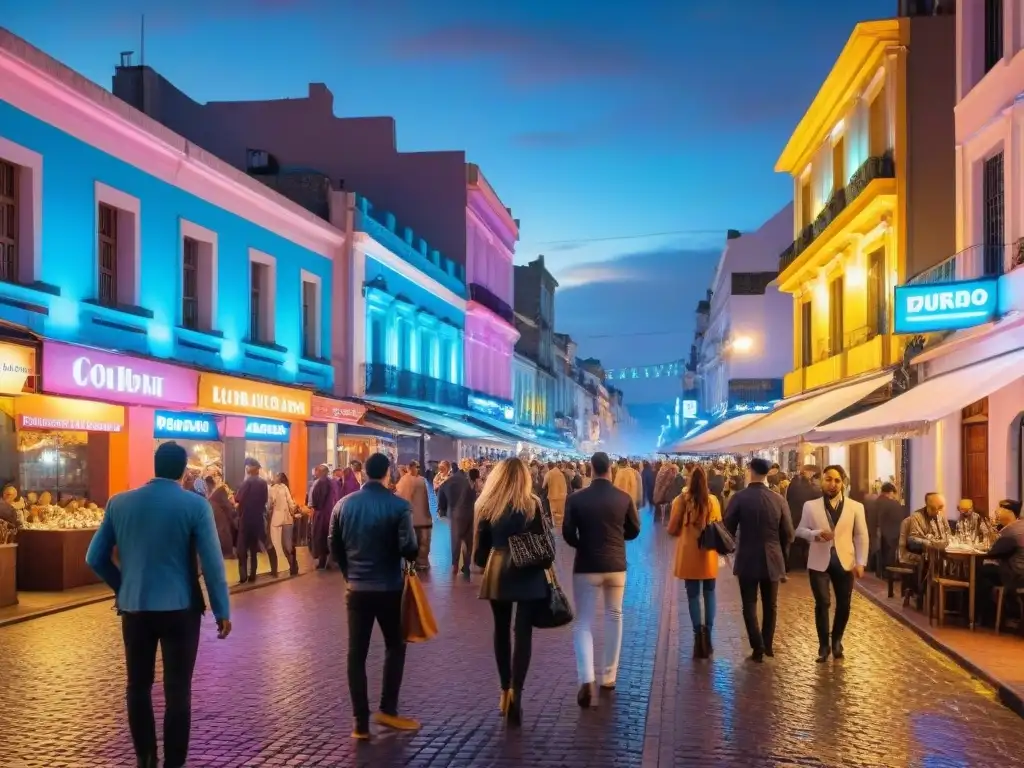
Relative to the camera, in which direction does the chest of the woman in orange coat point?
away from the camera

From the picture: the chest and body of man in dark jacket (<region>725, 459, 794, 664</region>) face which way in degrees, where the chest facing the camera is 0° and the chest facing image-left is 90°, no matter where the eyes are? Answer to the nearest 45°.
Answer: approximately 180°

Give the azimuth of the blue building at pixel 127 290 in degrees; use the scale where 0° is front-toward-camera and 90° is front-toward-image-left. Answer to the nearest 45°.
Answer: approximately 315°

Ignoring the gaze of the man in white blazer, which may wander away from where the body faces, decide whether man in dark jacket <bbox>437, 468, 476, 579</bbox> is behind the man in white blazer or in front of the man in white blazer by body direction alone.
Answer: behind

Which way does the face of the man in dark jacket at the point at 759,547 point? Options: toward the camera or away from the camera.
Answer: away from the camera

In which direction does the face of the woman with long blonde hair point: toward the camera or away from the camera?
away from the camera

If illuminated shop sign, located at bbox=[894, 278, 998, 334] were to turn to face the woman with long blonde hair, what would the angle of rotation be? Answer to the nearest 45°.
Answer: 0° — it already faces them

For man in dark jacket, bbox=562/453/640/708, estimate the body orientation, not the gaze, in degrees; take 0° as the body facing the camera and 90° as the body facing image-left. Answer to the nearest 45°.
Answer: approximately 180°
